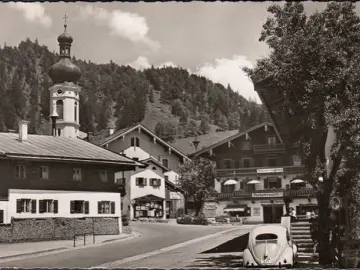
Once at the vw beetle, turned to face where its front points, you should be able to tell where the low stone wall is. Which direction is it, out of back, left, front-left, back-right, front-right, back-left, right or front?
front-left

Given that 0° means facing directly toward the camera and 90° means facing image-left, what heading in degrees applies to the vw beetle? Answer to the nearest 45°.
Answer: approximately 180°

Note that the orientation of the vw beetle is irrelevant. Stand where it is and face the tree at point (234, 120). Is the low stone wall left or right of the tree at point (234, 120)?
left

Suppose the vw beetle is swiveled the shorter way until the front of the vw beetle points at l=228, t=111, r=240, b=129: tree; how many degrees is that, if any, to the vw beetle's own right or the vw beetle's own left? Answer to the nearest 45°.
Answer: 0° — it already faces it

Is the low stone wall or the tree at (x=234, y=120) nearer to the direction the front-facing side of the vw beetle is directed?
the tree
